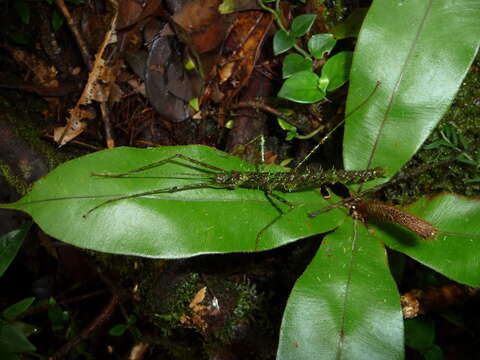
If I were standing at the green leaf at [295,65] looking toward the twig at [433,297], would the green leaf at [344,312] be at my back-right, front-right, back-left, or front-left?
front-right

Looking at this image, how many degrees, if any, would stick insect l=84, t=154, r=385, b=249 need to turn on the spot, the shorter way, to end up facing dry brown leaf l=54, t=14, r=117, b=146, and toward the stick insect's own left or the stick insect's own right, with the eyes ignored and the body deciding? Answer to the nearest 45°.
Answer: approximately 45° to the stick insect's own right

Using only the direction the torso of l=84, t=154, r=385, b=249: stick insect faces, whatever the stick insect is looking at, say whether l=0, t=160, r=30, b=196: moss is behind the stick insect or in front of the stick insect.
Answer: in front

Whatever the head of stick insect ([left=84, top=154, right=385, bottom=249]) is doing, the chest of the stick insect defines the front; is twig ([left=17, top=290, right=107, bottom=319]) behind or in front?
in front

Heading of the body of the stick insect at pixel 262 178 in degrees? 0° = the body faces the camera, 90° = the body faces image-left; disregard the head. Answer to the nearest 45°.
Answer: approximately 90°
